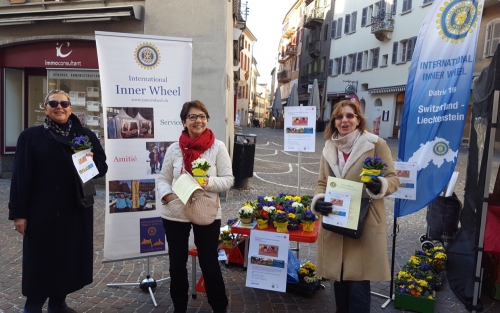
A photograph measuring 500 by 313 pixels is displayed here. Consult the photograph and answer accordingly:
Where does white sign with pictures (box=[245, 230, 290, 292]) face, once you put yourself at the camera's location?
facing the viewer

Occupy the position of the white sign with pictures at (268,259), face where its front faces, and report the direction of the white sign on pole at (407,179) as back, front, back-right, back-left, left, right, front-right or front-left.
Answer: left

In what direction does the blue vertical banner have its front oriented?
toward the camera

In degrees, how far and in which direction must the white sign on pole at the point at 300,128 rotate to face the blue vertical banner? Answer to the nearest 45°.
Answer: approximately 45° to its left

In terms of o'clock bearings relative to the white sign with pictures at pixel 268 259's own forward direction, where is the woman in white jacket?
The woman in white jacket is roughly at 2 o'clock from the white sign with pictures.

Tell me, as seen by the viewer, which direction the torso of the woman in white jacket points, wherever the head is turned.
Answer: toward the camera

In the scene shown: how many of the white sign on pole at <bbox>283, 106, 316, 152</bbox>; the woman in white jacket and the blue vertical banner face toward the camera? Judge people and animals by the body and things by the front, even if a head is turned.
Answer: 3

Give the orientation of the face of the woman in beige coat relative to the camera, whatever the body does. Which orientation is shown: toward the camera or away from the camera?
toward the camera

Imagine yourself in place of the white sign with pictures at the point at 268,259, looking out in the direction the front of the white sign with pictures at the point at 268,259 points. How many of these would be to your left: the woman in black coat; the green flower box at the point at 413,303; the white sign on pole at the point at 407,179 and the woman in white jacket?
2

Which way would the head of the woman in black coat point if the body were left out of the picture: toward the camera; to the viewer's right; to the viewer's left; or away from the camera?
toward the camera

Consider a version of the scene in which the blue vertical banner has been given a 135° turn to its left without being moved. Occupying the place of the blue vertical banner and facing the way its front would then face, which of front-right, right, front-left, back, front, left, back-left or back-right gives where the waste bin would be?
left

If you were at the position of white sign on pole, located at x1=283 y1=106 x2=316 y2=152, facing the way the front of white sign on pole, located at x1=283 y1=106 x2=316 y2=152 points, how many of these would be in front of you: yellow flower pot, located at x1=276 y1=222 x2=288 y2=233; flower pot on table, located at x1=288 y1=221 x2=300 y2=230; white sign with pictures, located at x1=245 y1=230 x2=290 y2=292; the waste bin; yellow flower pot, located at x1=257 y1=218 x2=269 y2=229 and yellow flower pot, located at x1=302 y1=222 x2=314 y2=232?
5

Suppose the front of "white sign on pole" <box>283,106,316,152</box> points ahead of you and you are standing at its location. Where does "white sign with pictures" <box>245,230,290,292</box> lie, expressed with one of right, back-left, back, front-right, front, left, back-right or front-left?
front

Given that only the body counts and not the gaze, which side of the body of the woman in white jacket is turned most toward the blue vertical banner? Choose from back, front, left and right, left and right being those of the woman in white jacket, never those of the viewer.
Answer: left

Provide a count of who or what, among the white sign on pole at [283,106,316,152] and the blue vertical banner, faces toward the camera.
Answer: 2

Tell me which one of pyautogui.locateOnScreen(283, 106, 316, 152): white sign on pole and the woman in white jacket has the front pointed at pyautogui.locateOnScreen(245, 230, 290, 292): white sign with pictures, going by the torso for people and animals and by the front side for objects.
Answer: pyautogui.locateOnScreen(283, 106, 316, 152): white sign on pole

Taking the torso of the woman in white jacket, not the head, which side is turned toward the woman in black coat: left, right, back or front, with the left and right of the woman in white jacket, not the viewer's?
right
